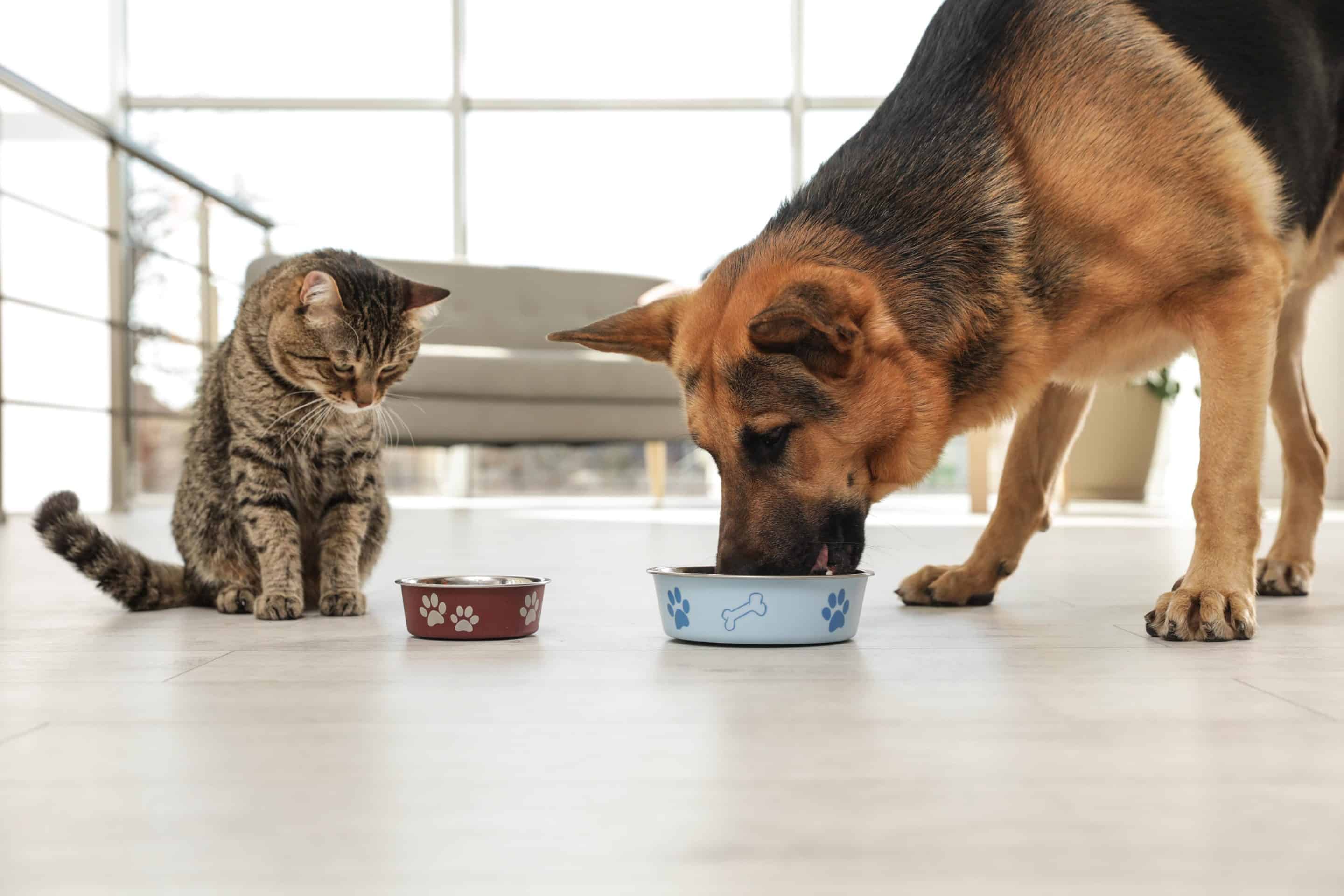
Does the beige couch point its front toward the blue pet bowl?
yes

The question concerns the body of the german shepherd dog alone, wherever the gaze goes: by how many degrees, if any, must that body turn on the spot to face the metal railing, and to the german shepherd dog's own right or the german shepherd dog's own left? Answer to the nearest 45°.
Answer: approximately 90° to the german shepherd dog's own right

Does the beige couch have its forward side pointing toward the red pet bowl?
yes

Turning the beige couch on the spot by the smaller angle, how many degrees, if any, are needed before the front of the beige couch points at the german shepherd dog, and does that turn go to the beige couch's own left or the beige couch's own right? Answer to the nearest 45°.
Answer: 0° — it already faces it

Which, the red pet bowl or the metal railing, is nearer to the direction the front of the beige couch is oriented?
the red pet bowl

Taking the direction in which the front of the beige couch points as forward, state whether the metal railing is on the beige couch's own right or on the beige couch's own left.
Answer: on the beige couch's own right

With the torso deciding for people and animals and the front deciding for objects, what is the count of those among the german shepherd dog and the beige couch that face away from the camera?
0

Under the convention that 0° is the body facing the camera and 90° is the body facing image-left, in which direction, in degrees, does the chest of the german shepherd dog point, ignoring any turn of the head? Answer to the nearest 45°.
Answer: approximately 45°

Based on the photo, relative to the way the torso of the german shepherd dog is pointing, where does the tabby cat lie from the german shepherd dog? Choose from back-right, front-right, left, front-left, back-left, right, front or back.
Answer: front-right

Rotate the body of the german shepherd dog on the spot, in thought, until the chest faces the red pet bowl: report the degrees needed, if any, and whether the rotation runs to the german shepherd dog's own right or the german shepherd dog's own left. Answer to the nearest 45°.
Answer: approximately 45° to the german shepherd dog's own right

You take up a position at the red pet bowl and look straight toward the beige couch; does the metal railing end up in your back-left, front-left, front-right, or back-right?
front-left

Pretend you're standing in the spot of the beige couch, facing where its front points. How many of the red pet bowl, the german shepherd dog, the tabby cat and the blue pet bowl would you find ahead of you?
4

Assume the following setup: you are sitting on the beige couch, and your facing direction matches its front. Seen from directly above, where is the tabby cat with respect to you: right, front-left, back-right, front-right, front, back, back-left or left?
front

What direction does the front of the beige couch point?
toward the camera

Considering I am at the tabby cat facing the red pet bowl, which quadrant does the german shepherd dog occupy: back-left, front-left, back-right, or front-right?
front-left

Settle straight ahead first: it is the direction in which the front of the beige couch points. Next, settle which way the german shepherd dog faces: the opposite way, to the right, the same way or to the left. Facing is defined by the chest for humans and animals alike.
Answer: to the right
